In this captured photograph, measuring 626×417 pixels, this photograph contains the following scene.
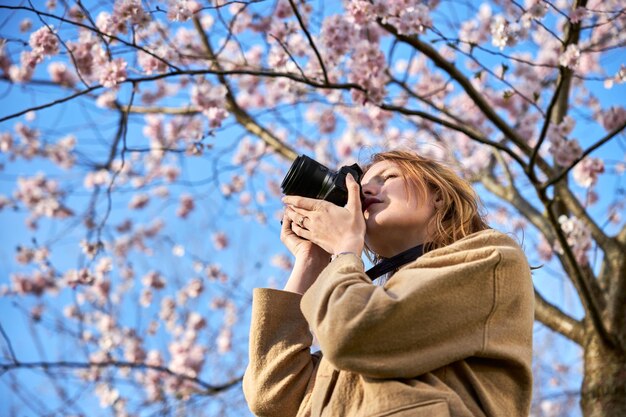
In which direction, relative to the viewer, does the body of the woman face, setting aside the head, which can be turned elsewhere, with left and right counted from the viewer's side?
facing the viewer and to the left of the viewer

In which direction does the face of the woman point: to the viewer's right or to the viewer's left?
to the viewer's left
